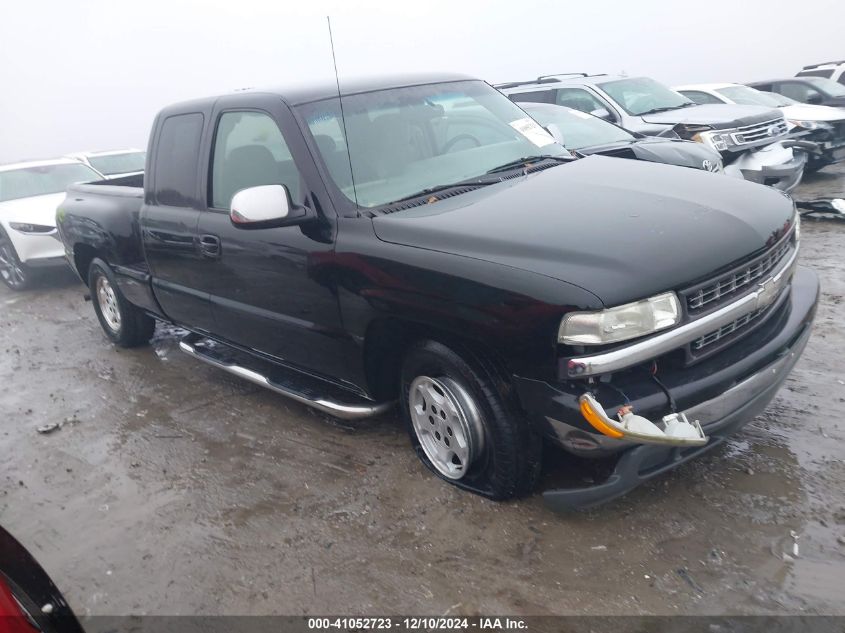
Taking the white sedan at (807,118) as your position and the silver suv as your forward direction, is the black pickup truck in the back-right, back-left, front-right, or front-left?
front-left

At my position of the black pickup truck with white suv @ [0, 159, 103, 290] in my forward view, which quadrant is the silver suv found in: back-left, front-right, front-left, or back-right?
front-right

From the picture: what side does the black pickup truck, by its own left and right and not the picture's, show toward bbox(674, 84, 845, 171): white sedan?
left

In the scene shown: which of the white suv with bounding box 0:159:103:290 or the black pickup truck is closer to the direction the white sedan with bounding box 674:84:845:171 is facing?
the black pickup truck

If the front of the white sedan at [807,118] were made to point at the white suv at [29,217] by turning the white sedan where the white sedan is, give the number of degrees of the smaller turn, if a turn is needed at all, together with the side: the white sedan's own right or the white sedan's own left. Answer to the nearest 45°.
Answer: approximately 90° to the white sedan's own right

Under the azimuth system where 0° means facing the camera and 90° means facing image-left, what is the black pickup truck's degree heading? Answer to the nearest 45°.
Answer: approximately 315°

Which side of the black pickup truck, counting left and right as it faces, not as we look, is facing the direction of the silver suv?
left

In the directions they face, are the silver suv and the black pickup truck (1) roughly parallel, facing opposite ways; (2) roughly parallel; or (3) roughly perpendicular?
roughly parallel

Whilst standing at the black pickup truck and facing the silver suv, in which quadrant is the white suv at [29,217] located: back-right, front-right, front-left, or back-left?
front-left

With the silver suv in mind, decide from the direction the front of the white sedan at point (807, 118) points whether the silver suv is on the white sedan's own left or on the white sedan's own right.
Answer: on the white sedan's own right

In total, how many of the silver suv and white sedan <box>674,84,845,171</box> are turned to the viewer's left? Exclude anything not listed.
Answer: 0

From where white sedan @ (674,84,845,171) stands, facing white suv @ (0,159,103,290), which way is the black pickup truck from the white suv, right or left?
left

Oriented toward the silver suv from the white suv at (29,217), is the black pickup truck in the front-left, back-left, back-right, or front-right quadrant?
front-right

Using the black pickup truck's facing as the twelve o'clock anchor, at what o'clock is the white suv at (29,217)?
The white suv is roughly at 6 o'clock from the black pickup truck.
